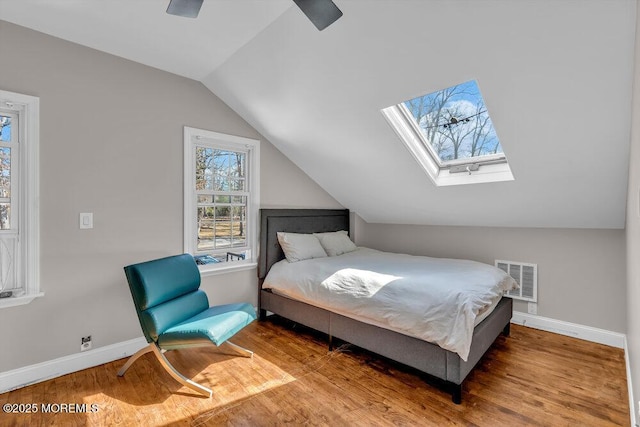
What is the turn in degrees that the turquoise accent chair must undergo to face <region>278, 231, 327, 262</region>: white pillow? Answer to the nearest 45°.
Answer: approximately 90° to its left

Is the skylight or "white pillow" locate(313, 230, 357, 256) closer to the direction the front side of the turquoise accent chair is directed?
the skylight

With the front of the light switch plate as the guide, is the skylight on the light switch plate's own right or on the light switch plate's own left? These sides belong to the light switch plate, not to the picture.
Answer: on the light switch plate's own left

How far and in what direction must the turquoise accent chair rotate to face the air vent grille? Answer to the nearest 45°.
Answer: approximately 45° to its left

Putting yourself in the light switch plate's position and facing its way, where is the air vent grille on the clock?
The air vent grille is roughly at 10 o'clock from the light switch plate.

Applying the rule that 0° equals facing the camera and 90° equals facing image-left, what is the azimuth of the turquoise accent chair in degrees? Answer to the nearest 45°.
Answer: approximately 315°

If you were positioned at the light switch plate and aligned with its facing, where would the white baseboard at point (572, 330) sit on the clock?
The white baseboard is roughly at 10 o'clock from the light switch plate.

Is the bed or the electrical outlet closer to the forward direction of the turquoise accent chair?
the bed
